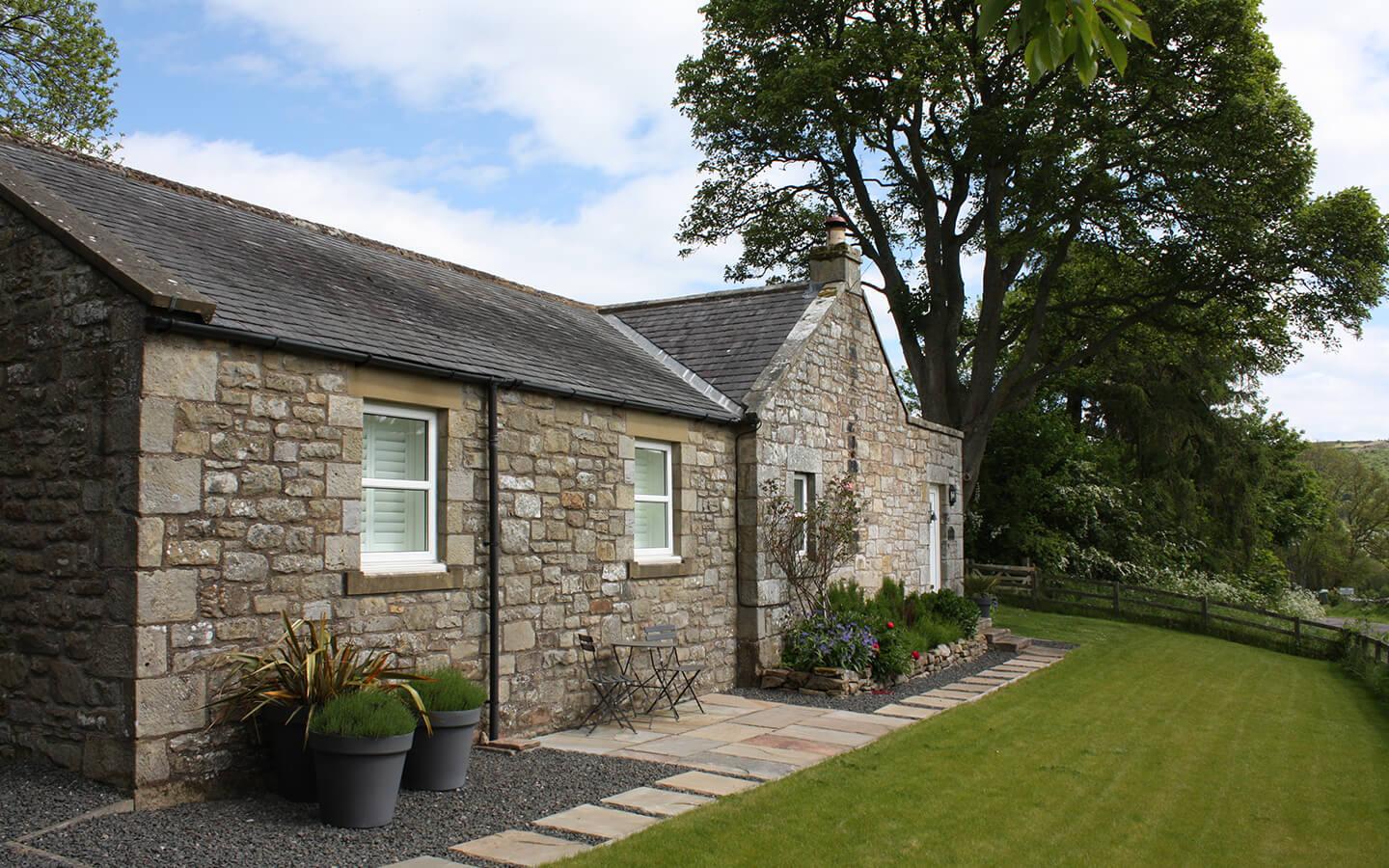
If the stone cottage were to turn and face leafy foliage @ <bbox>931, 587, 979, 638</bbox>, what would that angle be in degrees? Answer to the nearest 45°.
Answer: approximately 90° to its left

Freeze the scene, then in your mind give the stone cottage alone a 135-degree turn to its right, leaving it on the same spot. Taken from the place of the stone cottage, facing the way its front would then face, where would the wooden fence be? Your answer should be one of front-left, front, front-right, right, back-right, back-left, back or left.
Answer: back-right

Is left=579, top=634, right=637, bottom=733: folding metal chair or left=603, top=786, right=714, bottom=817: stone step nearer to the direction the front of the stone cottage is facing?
the stone step

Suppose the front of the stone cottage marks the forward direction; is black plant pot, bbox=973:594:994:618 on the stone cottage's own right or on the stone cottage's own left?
on the stone cottage's own left

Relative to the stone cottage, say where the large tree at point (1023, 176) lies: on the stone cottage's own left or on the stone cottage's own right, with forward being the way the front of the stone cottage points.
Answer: on the stone cottage's own left

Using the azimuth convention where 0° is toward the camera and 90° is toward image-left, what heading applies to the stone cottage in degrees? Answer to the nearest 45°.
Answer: approximately 315°

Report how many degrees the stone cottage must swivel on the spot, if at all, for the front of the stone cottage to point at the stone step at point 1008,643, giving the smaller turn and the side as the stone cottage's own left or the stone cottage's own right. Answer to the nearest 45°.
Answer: approximately 90° to the stone cottage's own left

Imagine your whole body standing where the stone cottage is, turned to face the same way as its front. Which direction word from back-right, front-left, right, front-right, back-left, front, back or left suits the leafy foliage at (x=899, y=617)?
left

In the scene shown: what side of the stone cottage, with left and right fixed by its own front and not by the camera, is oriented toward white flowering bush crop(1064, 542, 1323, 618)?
left
